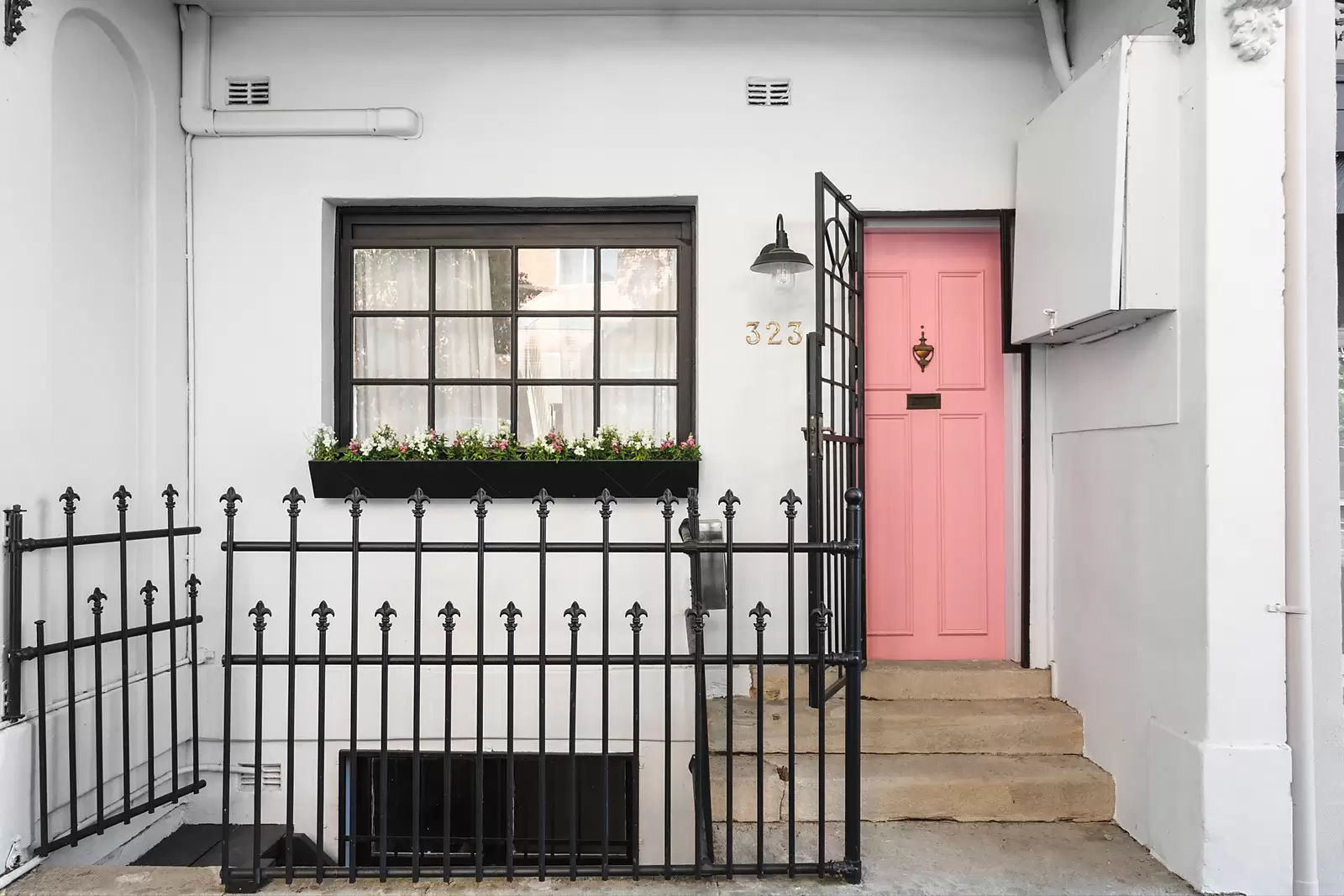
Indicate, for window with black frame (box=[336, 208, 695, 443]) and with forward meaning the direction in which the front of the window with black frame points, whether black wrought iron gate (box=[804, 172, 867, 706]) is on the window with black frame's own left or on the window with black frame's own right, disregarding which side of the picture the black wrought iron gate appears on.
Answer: on the window with black frame's own left

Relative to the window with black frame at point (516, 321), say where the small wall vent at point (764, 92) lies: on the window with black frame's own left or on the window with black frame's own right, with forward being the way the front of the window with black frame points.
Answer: on the window with black frame's own left

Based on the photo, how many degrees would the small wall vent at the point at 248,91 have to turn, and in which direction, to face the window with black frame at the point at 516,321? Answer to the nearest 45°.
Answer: approximately 90° to its left
